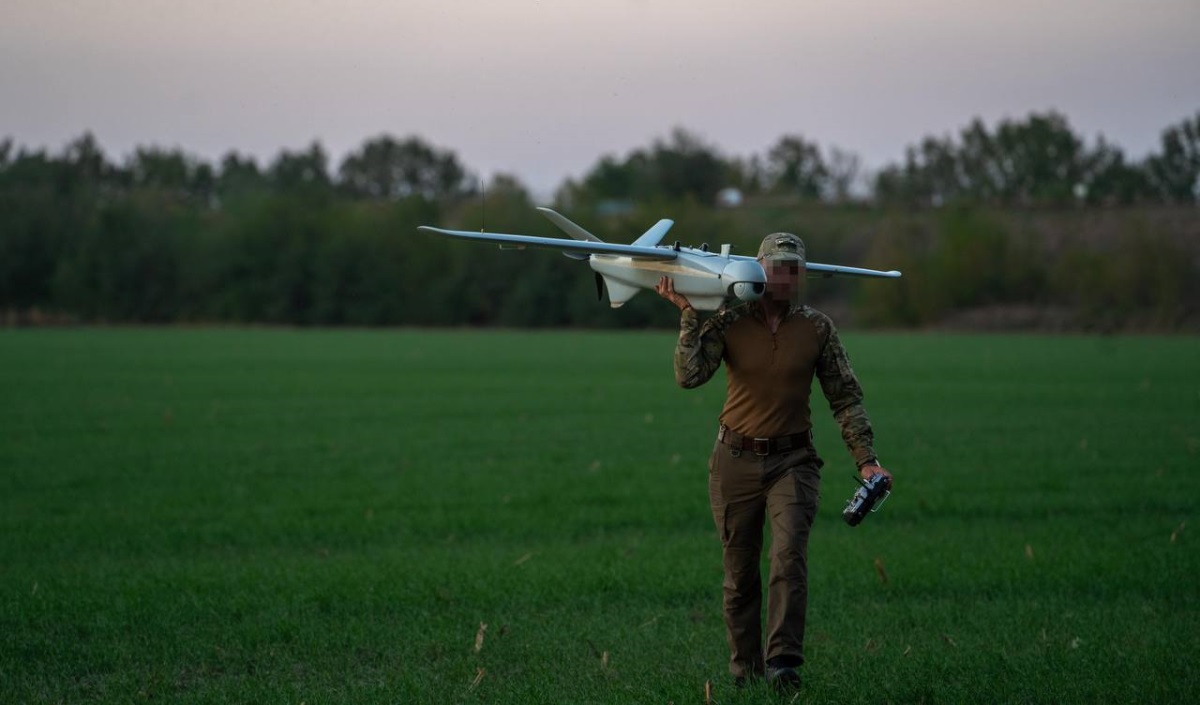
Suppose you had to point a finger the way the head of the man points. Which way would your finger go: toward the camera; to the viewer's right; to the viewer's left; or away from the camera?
toward the camera

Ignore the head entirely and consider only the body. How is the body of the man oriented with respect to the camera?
toward the camera
